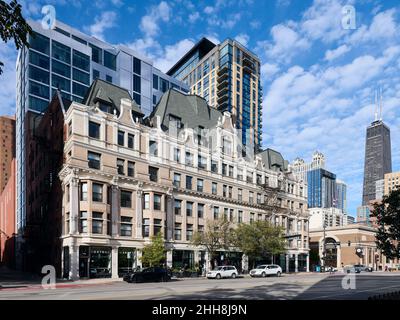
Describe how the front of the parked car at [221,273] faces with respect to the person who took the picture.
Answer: facing the viewer and to the left of the viewer

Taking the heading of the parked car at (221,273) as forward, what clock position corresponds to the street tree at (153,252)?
The street tree is roughly at 1 o'clock from the parked car.

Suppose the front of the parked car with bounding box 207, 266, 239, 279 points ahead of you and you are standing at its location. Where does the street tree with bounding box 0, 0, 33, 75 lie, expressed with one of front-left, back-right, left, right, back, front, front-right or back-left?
front-left

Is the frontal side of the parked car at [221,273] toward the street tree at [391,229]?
no

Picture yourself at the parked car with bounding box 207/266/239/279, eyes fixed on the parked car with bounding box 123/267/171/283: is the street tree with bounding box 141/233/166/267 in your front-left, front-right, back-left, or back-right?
front-right
